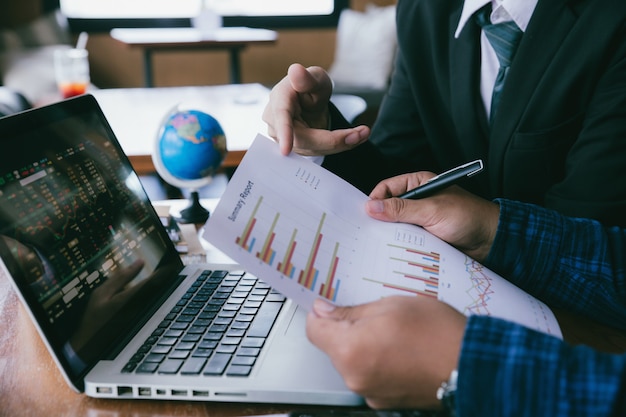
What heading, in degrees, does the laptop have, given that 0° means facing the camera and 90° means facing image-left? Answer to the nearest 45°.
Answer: approximately 315°

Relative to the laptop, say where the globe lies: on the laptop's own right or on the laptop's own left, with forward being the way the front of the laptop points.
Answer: on the laptop's own left

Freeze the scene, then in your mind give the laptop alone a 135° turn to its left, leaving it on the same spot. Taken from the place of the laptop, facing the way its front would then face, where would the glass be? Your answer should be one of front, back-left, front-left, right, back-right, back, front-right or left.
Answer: front

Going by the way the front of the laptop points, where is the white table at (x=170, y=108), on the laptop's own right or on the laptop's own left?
on the laptop's own left

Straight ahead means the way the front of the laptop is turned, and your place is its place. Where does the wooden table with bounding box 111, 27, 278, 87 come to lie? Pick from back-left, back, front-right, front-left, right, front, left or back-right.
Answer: back-left
